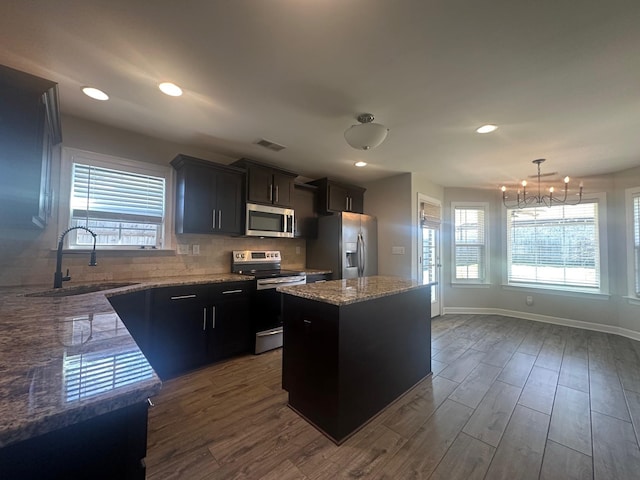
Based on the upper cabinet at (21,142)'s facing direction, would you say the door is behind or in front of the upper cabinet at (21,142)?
in front

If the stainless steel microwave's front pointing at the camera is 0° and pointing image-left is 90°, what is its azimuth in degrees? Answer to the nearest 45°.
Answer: approximately 315°

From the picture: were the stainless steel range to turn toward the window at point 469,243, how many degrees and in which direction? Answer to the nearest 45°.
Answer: approximately 45° to its left

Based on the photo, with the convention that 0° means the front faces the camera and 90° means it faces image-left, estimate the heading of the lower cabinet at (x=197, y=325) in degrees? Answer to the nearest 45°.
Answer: approximately 315°

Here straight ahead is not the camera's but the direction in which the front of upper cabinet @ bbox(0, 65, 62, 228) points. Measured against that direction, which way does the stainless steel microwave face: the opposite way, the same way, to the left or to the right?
to the right

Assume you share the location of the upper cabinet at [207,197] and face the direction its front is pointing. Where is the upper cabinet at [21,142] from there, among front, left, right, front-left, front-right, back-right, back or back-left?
right

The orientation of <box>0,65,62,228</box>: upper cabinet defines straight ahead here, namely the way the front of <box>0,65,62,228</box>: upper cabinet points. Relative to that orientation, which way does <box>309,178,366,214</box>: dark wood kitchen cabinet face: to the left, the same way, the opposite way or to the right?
to the right

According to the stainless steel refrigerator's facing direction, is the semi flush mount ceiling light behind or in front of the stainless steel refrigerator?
in front

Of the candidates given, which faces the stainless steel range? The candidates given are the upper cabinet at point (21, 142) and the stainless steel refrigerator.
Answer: the upper cabinet

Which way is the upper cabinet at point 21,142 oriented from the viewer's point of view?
to the viewer's right

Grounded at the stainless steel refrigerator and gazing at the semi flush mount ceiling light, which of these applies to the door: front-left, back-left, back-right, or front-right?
back-left
